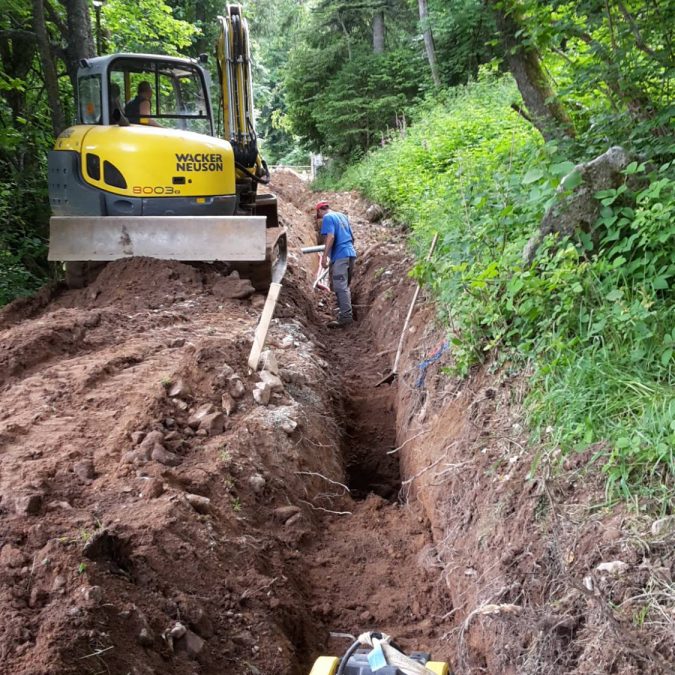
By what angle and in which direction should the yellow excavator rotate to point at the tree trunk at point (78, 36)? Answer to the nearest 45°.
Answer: approximately 45° to its left

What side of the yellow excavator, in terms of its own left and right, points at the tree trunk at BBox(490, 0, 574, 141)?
right

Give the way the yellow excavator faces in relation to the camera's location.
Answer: facing away from the viewer and to the right of the viewer

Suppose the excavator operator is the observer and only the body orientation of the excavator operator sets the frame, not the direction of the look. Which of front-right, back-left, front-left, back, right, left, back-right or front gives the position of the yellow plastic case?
back-right

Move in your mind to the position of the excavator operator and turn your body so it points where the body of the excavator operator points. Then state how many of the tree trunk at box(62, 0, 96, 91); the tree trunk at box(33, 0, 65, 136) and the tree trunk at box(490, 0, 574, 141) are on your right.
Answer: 1

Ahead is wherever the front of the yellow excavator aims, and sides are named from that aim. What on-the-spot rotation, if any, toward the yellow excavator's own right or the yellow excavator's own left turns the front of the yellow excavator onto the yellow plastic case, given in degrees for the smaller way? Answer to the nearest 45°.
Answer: approximately 135° to the yellow excavator's own right

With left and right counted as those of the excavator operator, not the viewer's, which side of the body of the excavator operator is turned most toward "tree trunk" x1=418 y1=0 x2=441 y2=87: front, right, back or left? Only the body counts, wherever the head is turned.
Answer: front

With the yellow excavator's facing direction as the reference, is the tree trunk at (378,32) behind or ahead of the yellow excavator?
ahead

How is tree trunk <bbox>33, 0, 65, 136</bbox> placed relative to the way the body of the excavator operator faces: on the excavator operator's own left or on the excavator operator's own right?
on the excavator operator's own left

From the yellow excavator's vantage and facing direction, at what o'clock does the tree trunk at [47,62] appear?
The tree trunk is roughly at 10 o'clock from the yellow excavator.

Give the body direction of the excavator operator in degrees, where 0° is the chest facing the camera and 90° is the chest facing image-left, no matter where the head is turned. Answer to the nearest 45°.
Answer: approximately 225°
